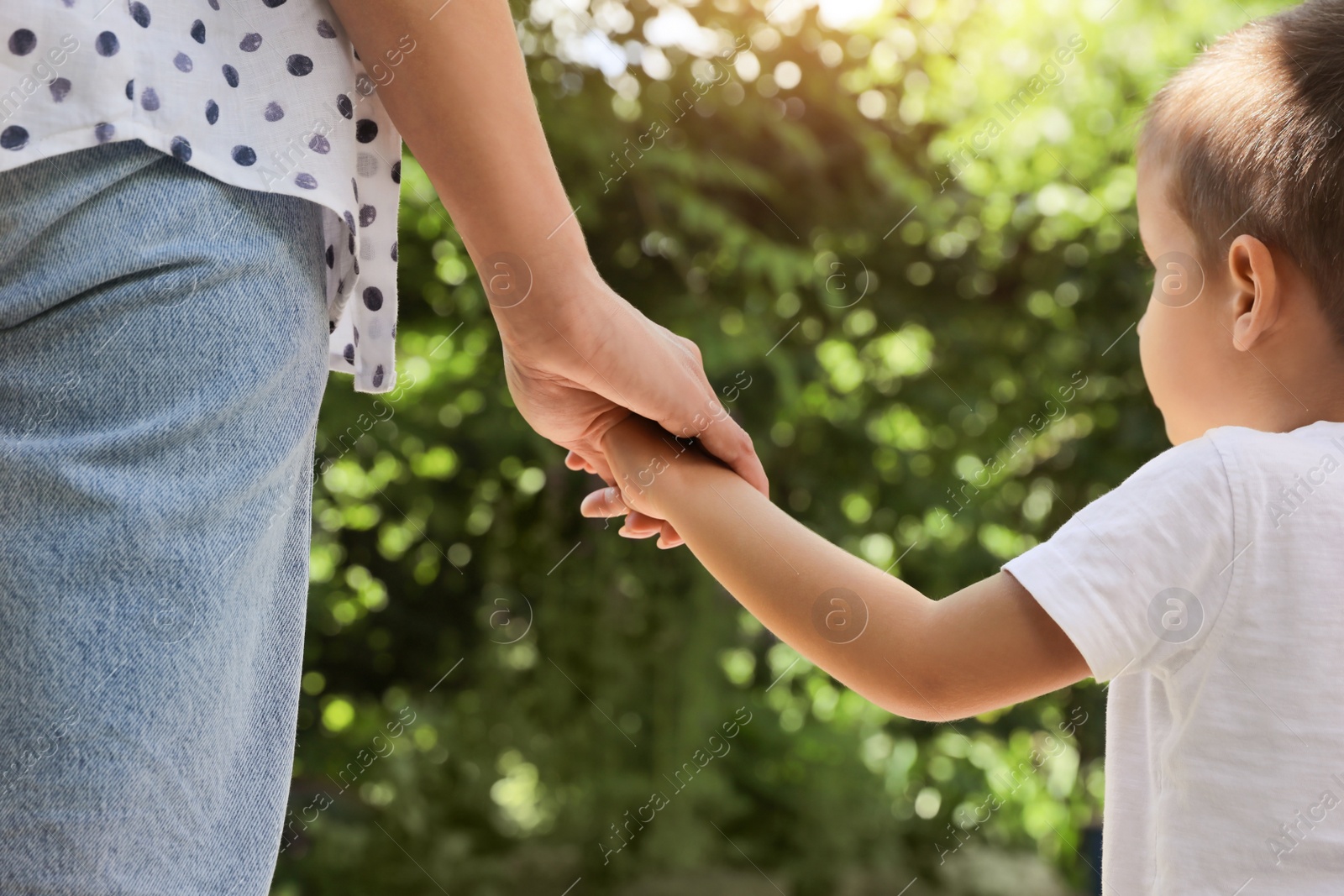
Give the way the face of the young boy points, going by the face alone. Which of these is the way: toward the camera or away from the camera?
away from the camera

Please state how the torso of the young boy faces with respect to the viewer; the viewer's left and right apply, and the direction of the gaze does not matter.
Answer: facing away from the viewer and to the left of the viewer
